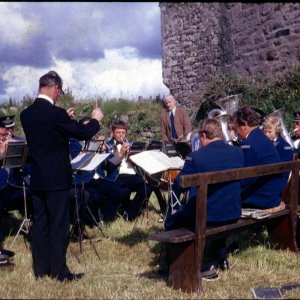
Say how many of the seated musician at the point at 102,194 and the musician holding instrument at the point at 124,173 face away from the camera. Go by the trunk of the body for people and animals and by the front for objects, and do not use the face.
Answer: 0

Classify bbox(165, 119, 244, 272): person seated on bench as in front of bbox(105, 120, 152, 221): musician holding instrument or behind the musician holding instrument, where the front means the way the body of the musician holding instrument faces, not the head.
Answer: in front

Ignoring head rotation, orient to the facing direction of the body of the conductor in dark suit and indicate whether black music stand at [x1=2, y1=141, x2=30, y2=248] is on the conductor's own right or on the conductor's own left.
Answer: on the conductor's own left

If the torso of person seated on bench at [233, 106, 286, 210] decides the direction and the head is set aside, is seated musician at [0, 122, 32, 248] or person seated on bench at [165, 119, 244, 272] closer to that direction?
the seated musician

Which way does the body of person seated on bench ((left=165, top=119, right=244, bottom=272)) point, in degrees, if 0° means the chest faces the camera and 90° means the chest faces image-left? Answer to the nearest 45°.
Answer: approximately 135°

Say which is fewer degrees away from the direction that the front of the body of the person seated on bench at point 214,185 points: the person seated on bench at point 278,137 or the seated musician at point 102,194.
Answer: the seated musician

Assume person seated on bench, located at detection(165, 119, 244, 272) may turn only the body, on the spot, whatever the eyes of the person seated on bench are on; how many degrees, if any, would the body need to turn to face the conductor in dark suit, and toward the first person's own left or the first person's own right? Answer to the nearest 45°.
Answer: approximately 45° to the first person's own left

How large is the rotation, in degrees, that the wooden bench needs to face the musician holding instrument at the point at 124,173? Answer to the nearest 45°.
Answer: approximately 45° to its right

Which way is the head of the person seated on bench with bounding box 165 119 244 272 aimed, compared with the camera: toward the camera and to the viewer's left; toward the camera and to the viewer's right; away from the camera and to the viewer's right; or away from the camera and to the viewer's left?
away from the camera and to the viewer's left

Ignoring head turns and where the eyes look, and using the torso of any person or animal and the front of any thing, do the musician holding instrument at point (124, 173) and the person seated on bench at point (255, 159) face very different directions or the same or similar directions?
very different directions

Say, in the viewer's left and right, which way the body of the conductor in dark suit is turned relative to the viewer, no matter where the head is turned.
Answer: facing away from the viewer and to the right of the viewer

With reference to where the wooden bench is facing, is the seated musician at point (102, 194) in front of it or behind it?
in front

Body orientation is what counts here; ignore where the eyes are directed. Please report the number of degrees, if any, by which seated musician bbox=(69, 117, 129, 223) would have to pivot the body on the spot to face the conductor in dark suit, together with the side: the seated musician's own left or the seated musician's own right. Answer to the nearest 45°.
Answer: approximately 45° to the seated musician's own right
